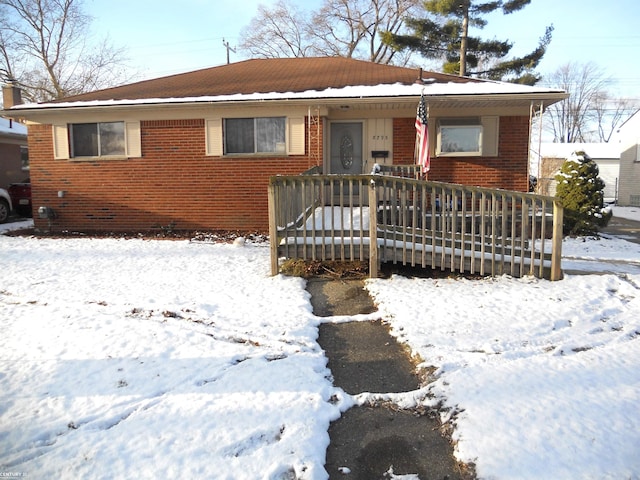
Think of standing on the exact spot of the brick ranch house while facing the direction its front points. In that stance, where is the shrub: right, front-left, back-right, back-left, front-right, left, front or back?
left

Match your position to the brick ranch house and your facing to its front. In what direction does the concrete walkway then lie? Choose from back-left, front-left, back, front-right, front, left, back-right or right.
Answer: front

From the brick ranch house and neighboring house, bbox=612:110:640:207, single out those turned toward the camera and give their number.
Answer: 2

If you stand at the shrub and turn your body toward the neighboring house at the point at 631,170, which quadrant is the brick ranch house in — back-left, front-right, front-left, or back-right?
back-left

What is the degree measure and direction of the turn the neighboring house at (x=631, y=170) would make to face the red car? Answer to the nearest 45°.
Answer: approximately 45° to its right

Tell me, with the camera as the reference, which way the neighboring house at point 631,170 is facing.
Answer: facing the viewer

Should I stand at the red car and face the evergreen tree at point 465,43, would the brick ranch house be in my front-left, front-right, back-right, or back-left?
front-right

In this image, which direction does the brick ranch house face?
toward the camera

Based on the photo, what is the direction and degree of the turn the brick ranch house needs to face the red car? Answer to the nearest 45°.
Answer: approximately 135° to its right

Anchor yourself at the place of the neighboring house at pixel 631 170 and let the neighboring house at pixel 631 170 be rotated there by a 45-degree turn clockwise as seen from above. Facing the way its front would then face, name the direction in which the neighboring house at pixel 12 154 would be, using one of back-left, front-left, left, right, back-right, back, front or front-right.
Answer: front

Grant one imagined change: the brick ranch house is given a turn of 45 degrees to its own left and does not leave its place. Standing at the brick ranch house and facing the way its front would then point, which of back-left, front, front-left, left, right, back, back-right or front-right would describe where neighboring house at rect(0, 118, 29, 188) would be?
back

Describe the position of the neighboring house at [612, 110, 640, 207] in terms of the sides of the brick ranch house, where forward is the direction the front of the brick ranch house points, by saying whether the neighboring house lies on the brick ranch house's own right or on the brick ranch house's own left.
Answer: on the brick ranch house's own left

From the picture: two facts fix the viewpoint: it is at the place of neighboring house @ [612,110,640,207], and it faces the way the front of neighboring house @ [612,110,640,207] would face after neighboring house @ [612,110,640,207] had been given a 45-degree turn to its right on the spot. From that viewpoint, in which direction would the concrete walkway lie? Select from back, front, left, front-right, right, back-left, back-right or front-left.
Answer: front-left
